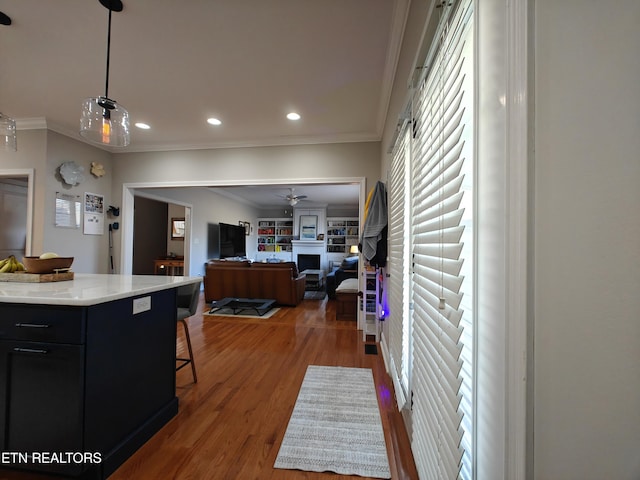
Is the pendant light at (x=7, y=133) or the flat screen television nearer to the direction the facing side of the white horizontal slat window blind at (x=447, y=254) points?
the pendant light

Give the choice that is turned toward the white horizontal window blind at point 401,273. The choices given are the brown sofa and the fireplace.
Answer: the fireplace

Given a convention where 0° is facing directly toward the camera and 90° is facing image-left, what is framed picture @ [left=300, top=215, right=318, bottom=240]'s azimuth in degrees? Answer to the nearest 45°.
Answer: approximately 0°

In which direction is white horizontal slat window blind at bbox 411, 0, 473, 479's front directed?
to the viewer's left

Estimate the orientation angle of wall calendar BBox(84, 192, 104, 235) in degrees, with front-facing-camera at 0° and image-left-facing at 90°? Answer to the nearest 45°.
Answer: approximately 315°

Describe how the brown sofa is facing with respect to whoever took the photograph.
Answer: facing away from the viewer

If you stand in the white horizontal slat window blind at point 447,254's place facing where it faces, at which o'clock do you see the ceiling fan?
The ceiling fan is roughly at 2 o'clock from the white horizontal slat window blind.

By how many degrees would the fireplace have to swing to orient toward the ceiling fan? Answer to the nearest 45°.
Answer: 0° — it already faces it

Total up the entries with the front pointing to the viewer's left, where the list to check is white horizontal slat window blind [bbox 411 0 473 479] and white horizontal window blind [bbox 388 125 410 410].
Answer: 2

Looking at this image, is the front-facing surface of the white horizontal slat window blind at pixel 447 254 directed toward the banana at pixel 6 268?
yes
